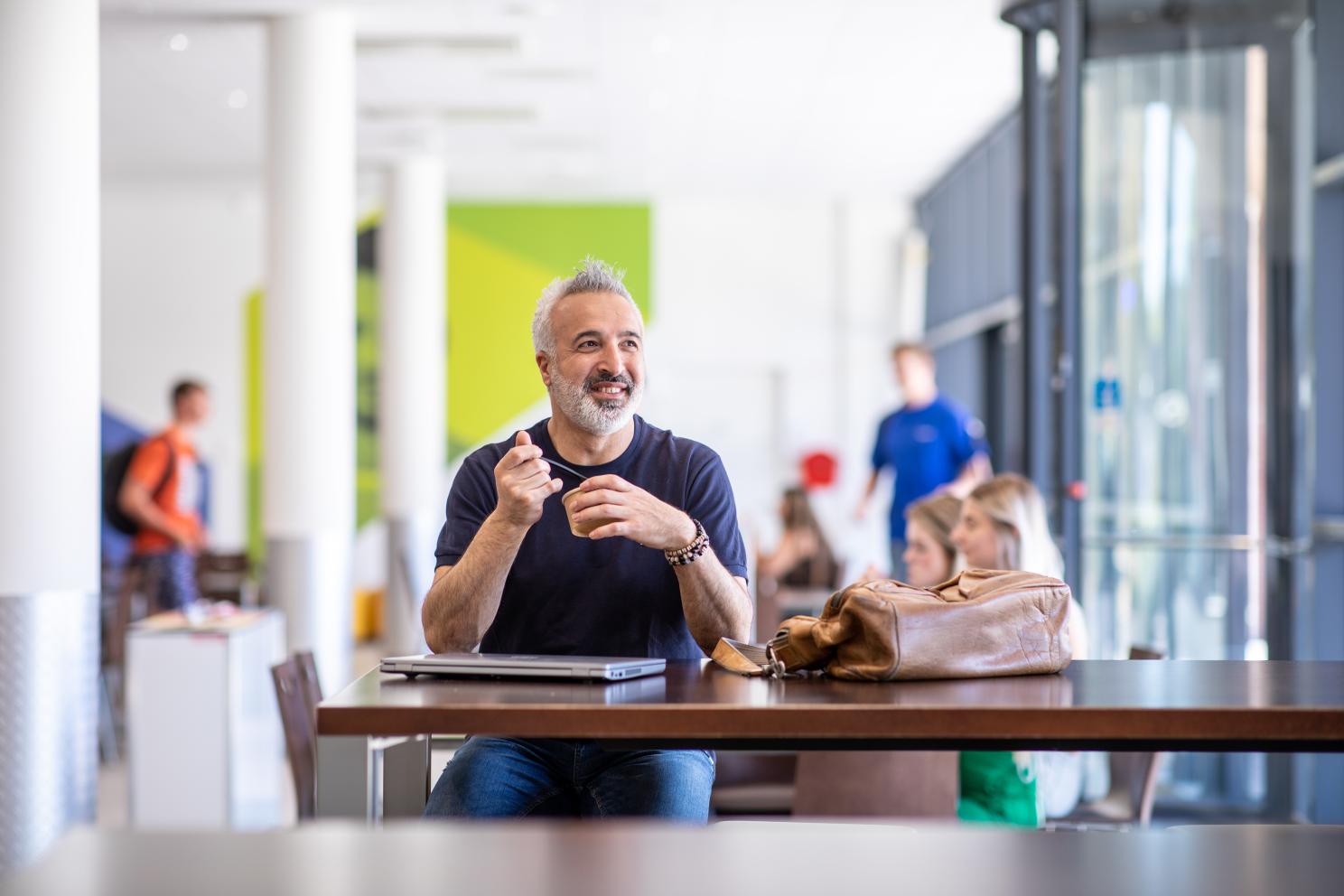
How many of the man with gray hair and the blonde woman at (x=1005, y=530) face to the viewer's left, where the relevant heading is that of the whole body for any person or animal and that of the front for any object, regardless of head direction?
1

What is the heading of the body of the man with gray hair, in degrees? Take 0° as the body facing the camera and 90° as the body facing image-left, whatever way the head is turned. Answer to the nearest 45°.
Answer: approximately 0°

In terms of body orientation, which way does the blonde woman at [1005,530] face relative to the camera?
to the viewer's left

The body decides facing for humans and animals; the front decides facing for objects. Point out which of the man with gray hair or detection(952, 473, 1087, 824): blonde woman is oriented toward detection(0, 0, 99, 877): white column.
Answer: the blonde woman

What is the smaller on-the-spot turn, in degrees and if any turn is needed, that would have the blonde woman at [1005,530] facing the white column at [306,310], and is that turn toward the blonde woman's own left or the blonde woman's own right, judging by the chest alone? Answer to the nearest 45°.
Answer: approximately 45° to the blonde woman's own right

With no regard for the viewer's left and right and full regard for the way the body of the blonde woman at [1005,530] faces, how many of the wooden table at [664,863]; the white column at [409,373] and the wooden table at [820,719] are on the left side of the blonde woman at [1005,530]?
2

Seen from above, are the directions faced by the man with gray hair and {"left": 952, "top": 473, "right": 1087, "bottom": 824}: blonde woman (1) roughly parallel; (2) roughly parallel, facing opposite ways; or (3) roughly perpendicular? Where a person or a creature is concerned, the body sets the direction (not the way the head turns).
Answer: roughly perpendicular

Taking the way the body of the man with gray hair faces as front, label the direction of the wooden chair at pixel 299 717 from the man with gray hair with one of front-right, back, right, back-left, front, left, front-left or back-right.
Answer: back-right

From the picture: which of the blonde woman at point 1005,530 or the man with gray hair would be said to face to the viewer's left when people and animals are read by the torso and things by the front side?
the blonde woman

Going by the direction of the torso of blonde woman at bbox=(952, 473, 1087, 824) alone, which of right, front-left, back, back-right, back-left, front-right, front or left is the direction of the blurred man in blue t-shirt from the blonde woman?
right
